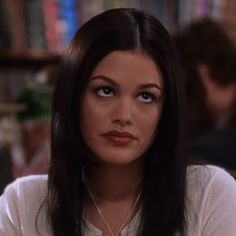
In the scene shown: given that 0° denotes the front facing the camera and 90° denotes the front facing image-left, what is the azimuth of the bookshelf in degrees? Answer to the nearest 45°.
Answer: approximately 0°

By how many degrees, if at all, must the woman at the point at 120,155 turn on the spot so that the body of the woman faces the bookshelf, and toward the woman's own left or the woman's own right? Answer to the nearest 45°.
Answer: approximately 180°

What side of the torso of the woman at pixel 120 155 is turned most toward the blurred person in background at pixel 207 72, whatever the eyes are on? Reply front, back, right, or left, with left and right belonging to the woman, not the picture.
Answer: back

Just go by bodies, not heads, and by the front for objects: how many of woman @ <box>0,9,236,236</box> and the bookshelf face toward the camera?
2

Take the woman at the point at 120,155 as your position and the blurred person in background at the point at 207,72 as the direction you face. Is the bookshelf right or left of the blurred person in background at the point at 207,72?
left
